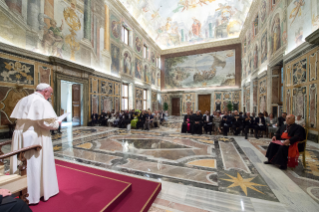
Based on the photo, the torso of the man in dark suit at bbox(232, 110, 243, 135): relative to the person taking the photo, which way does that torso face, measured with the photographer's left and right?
facing the viewer

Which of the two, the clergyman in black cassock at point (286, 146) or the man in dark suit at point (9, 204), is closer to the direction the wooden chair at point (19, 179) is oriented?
the clergyman in black cassock

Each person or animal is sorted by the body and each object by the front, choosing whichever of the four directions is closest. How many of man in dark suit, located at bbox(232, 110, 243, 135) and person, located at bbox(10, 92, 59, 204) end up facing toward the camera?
1

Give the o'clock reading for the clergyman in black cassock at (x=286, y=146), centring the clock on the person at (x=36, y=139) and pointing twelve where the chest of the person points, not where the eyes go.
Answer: The clergyman in black cassock is roughly at 2 o'clock from the person.

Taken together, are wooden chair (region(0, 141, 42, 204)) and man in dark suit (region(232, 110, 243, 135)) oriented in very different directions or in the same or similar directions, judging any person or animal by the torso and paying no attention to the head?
very different directions

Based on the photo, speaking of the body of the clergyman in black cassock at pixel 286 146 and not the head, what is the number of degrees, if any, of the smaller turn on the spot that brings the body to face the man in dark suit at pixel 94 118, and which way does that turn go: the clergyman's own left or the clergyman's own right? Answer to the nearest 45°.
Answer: approximately 45° to the clergyman's own right

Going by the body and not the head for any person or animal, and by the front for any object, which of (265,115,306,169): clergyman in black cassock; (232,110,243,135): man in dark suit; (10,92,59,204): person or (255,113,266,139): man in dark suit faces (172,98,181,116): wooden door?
the person

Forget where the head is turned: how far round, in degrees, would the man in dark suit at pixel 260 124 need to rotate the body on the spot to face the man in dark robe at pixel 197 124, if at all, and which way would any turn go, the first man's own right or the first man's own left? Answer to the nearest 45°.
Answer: approximately 45° to the first man's own right

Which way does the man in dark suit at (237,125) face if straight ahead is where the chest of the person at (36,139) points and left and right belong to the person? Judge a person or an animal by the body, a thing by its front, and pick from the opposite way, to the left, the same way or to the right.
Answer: the opposite way

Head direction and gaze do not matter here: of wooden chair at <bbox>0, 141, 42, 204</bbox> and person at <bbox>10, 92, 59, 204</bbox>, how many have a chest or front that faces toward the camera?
0

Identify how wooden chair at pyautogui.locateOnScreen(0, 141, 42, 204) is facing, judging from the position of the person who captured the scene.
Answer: facing away from the viewer and to the right of the viewer

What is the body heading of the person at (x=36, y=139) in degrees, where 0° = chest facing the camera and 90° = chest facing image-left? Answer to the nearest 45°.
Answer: approximately 225°

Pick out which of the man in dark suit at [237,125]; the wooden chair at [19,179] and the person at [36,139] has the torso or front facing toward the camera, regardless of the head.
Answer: the man in dark suit

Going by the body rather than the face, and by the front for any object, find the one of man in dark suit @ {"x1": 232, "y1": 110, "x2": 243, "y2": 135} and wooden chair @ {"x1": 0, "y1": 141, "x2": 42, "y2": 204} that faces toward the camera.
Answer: the man in dark suit

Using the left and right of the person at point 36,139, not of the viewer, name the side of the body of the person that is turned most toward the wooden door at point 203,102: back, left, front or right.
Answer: front

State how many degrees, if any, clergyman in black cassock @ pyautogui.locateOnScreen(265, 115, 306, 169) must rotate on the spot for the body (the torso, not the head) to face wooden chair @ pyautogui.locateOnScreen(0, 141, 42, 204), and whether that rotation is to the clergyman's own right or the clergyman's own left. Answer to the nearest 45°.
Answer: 0° — they already face it
